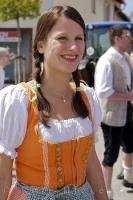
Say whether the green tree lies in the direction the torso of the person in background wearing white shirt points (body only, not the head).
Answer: no

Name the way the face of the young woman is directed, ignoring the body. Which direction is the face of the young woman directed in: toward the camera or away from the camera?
toward the camera

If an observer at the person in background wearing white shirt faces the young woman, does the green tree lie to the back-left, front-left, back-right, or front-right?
back-right
